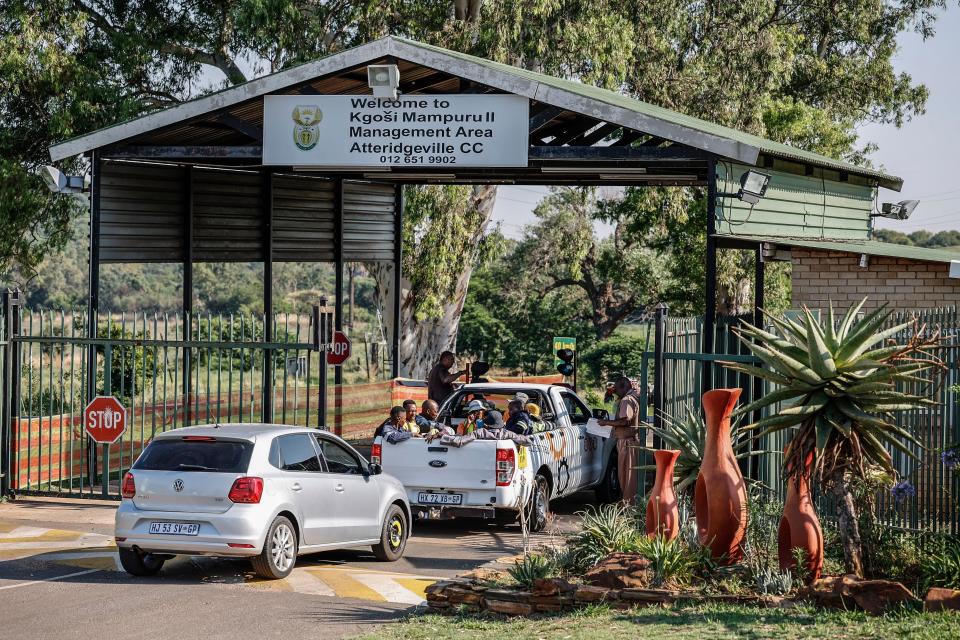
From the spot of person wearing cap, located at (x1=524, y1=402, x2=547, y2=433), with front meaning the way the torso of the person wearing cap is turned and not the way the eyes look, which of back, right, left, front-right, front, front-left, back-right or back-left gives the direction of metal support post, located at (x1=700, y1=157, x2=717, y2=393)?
back

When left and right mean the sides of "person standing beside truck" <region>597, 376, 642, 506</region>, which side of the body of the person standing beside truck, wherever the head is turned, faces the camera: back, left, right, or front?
left

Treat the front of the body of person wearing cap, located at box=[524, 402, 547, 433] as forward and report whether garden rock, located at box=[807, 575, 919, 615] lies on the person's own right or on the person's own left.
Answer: on the person's own left

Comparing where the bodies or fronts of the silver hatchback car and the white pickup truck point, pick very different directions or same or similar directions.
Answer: same or similar directions

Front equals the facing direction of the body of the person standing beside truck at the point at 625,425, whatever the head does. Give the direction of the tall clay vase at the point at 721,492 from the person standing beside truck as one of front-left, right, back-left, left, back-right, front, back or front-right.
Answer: left

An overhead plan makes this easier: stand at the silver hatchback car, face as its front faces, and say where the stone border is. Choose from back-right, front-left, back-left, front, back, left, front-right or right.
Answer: right

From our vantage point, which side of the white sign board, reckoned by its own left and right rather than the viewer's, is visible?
front

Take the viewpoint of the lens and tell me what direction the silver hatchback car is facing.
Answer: facing away from the viewer and to the right of the viewer

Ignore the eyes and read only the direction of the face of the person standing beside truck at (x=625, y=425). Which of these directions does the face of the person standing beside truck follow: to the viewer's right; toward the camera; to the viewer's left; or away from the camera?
to the viewer's left

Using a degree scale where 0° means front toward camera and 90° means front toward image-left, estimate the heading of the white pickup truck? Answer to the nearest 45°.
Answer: approximately 225°

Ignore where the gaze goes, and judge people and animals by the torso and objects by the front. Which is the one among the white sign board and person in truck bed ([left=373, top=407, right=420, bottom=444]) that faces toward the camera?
the white sign board

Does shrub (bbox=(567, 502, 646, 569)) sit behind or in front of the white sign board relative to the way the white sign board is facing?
in front

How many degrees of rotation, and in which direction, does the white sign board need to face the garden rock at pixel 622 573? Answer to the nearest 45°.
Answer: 0° — it already faces it
